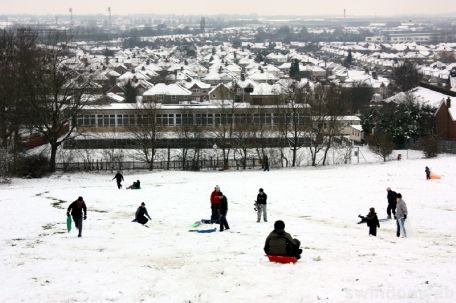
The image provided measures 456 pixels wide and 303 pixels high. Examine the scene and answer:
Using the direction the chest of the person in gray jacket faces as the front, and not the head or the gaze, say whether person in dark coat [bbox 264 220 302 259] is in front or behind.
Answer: in front

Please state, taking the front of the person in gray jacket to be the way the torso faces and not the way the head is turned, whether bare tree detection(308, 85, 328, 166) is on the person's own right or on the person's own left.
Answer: on the person's own right

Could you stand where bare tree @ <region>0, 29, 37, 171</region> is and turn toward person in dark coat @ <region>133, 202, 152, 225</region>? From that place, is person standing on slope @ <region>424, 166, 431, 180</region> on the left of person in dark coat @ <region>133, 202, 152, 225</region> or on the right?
left

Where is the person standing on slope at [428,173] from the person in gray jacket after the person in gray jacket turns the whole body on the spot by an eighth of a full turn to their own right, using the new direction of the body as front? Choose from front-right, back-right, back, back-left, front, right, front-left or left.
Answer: right

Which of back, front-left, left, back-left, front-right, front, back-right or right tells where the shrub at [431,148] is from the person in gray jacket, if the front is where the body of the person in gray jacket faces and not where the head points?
back-right

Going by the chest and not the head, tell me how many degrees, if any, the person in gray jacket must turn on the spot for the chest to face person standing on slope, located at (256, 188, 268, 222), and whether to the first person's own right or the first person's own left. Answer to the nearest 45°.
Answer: approximately 45° to the first person's own right

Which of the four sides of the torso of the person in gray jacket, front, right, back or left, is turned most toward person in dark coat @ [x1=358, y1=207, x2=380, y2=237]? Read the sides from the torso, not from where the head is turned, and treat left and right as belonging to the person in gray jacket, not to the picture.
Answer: front

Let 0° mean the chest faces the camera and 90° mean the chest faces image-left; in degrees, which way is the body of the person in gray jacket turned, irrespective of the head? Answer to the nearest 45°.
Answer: approximately 45°
